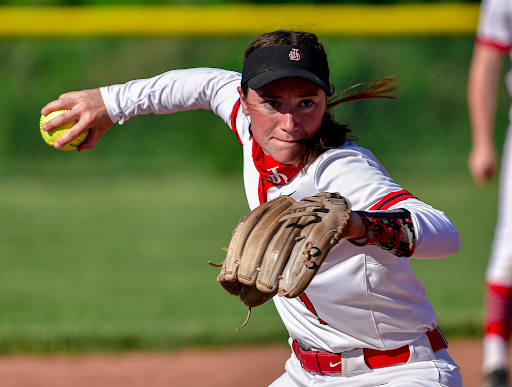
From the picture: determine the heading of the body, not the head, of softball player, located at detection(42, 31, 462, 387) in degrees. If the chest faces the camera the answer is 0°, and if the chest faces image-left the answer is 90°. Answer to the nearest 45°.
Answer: approximately 45°

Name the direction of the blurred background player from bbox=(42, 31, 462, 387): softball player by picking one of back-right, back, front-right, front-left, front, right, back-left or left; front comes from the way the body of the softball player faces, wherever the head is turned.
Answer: back
